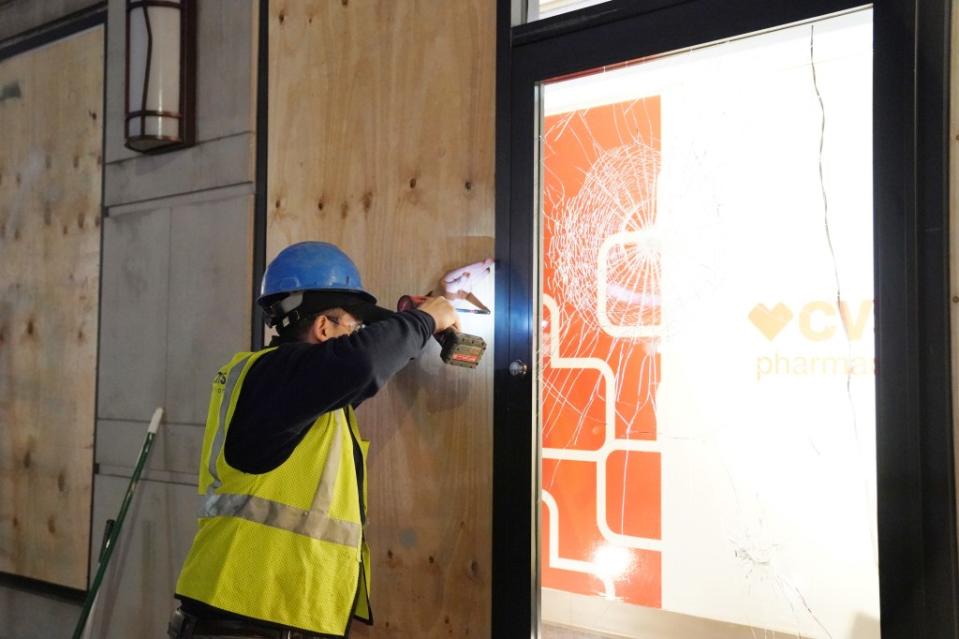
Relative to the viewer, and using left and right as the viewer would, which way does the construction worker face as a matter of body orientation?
facing to the right of the viewer

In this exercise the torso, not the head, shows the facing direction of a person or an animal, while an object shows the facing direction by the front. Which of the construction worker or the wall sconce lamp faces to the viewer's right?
the construction worker

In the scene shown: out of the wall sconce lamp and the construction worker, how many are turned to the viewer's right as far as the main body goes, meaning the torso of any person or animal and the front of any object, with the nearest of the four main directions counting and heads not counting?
1

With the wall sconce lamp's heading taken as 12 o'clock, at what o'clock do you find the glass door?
The glass door is roughly at 9 o'clock from the wall sconce lamp.

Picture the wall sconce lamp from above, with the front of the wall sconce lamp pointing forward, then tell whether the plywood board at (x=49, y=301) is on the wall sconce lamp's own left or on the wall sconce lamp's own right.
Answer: on the wall sconce lamp's own right

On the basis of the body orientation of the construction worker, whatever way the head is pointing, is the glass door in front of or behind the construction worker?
in front

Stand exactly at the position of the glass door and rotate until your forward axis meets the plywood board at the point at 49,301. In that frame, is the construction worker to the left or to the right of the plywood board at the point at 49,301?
left

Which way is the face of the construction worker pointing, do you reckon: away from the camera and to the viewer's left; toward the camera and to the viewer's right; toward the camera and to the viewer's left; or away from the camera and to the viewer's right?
away from the camera and to the viewer's right

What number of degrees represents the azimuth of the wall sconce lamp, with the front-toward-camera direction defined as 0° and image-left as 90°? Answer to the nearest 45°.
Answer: approximately 45°

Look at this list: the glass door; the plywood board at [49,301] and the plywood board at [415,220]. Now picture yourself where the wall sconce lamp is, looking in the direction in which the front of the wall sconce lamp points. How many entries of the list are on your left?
2
